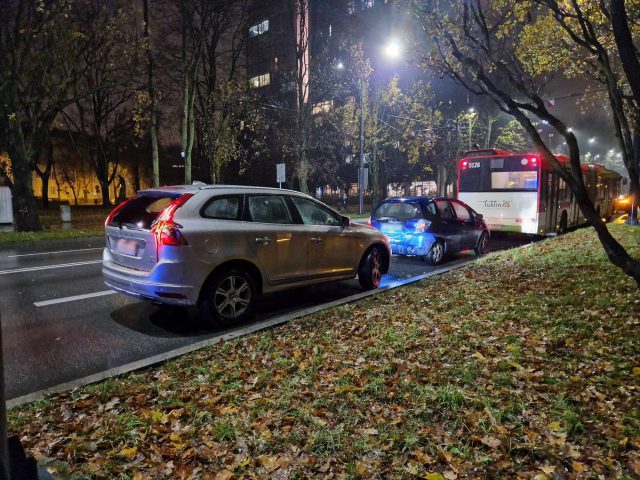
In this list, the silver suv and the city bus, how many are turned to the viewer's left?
0

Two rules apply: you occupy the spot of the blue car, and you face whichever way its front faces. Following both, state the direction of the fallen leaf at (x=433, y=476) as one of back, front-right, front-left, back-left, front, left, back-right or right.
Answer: back-right

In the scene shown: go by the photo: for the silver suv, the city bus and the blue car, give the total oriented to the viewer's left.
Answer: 0

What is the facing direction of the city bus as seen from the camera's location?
facing away from the viewer and to the right of the viewer

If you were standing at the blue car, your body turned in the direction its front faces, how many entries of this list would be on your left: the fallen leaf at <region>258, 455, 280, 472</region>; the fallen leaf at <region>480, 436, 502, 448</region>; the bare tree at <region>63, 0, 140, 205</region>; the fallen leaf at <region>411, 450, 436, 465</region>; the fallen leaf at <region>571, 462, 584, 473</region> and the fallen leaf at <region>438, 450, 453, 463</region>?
1

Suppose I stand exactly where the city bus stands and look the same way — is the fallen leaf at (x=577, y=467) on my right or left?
on my right

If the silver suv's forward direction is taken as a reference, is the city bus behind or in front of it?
in front

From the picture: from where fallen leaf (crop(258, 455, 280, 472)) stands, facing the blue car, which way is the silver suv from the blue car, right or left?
left

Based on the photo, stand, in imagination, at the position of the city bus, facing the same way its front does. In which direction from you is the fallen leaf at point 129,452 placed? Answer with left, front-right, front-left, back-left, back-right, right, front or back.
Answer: back-right

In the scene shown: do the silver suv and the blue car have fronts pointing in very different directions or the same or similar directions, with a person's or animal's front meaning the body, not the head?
same or similar directions

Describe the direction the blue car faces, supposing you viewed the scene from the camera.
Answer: facing away from the viewer and to the right of the viewer

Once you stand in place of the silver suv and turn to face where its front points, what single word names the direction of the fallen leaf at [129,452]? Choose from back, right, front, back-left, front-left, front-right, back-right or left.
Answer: back-right

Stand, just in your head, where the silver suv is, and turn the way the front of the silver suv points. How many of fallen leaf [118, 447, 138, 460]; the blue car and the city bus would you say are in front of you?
2

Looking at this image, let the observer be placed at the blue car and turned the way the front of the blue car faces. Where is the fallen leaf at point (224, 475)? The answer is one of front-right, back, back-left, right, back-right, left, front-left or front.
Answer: back-right

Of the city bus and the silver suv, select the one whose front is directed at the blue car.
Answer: the silver suv

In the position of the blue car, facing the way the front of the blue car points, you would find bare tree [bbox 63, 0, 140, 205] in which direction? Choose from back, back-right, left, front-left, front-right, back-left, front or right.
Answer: left

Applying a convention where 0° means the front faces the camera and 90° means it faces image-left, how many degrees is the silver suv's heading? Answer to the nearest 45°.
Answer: approximately 225°
